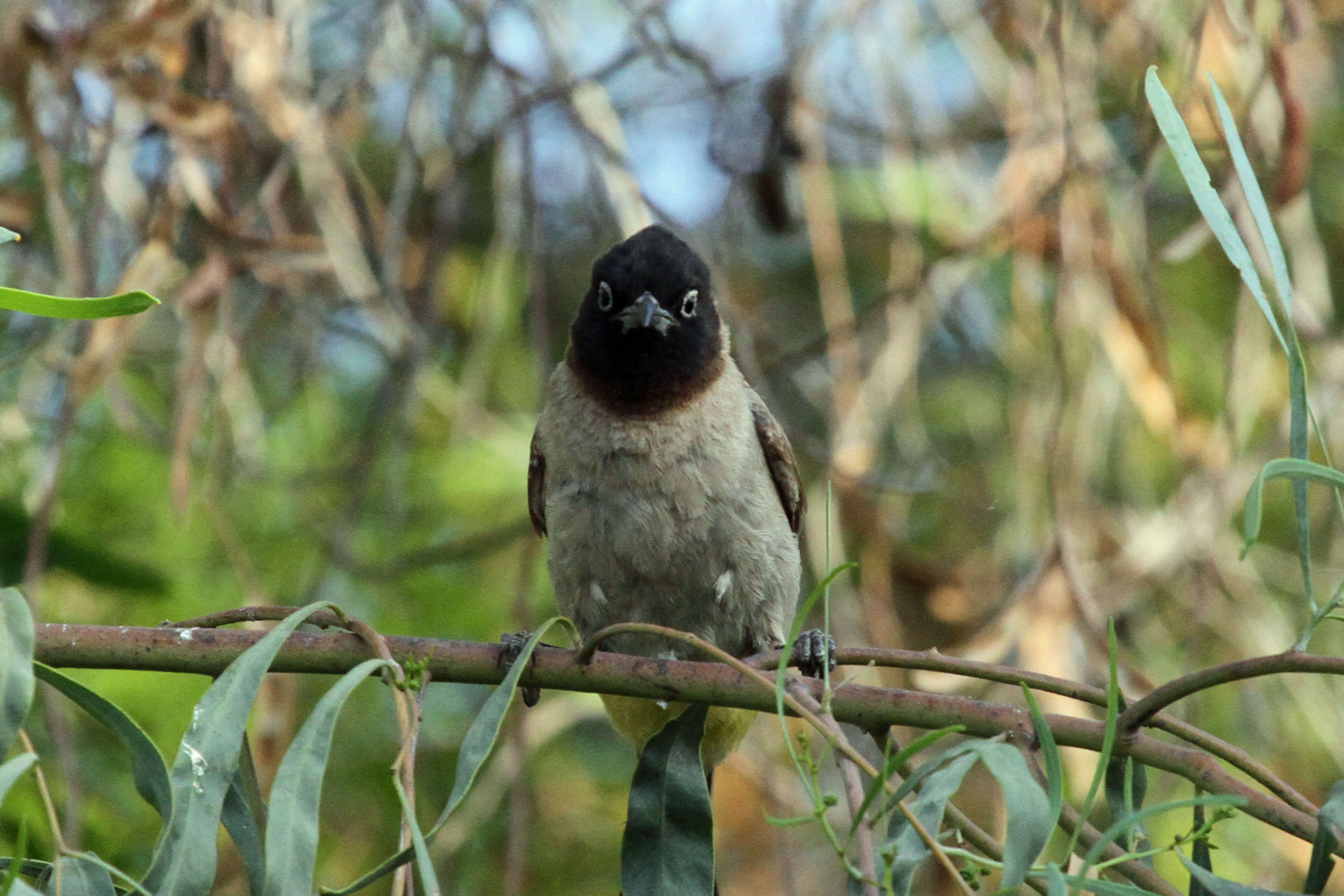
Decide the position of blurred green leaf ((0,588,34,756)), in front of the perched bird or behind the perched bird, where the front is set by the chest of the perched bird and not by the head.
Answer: in front

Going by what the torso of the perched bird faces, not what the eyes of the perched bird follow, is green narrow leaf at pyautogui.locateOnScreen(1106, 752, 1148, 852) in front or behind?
in front

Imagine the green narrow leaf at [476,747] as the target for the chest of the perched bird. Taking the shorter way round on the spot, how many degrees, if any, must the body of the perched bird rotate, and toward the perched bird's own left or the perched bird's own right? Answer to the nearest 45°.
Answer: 0° — it already faces it

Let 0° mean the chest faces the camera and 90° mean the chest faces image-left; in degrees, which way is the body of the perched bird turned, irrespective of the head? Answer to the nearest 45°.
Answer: approximately 0°
